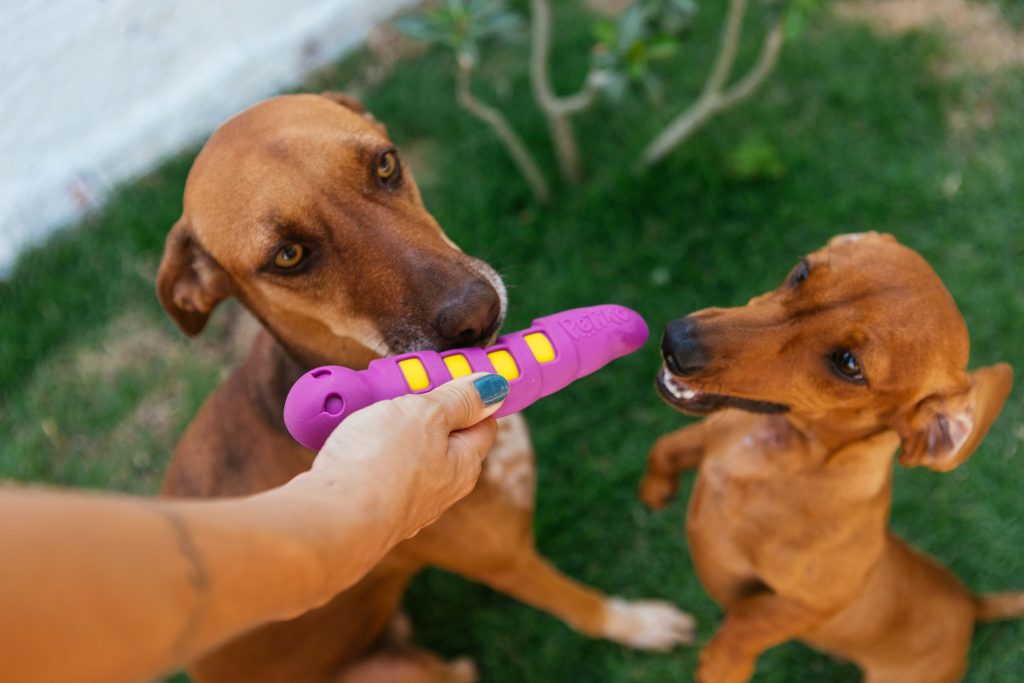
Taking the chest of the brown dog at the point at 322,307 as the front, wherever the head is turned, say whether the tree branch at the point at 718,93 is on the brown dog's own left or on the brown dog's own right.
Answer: on the brown dog's own left

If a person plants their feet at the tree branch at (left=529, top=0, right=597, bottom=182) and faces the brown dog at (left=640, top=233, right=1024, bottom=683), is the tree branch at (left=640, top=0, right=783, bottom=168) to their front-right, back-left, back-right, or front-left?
front-left

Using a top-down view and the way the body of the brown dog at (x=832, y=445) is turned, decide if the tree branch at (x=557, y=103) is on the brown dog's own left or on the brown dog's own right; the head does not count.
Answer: on the brown dog's own right

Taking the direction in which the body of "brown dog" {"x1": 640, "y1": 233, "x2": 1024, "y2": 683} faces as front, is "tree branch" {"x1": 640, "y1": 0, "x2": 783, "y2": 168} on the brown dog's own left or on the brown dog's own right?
on the brown dog's own right

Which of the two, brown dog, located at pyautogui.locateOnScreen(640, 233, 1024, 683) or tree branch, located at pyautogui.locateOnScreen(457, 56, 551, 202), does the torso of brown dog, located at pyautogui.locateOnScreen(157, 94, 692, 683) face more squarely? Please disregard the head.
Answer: the brown dog

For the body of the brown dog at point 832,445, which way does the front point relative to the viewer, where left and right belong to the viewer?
facing the viewer and to the left of the viewer

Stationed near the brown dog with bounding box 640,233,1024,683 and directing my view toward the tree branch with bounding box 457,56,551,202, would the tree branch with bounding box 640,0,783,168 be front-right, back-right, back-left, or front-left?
front-right

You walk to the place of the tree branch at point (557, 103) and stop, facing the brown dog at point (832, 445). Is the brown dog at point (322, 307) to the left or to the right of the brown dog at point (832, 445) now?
right

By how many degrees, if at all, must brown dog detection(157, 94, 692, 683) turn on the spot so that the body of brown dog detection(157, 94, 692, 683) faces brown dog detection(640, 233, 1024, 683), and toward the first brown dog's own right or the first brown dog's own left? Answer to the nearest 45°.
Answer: approximately 45° to the first brown dog's own left

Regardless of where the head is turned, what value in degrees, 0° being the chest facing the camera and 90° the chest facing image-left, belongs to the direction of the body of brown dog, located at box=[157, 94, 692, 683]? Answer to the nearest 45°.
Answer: approximately 315°
